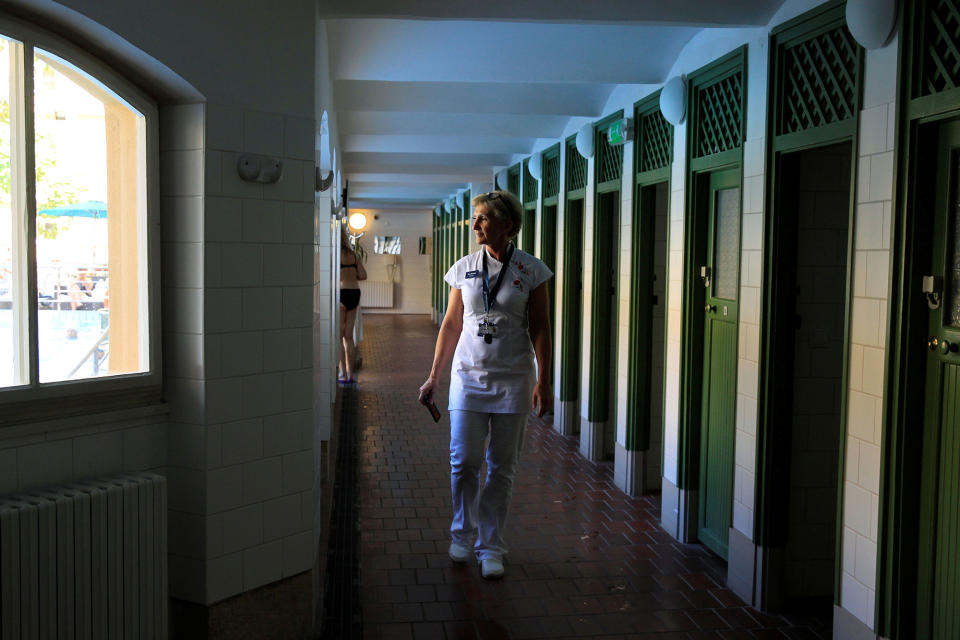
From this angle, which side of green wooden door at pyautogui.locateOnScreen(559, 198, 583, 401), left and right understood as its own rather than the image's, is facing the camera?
left

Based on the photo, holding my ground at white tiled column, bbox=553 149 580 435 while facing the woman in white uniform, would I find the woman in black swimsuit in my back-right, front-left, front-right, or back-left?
back-right

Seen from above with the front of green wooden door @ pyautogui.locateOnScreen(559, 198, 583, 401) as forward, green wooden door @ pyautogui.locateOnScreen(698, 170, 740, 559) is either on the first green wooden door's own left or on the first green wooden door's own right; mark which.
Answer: on the first green wooden door's own left

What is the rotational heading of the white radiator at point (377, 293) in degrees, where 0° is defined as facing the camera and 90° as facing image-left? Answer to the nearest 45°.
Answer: approximately 0°

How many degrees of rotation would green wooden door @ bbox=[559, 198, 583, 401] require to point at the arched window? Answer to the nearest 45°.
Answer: approximately 90° to its left

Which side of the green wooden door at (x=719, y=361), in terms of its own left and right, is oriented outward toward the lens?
left

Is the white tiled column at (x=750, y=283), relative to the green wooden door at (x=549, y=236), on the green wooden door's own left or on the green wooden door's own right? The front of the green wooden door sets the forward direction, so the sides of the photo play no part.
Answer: on the green wooden door's own left

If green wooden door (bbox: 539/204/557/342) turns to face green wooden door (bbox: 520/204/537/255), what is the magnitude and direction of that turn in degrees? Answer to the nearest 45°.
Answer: approximately 90° to its right

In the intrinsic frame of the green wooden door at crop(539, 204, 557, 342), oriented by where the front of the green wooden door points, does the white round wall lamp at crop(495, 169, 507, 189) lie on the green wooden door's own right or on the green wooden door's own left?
on the green wooden door's own right

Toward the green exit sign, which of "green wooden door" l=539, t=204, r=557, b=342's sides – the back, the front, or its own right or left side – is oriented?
left

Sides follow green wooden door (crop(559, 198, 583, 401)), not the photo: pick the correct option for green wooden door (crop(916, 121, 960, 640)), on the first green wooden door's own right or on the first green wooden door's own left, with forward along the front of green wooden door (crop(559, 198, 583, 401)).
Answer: on the first green wooden door's own left
